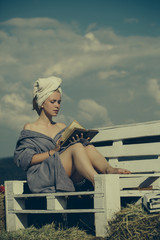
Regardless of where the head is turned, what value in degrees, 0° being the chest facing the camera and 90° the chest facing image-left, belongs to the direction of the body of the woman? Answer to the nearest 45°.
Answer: approximately 315°

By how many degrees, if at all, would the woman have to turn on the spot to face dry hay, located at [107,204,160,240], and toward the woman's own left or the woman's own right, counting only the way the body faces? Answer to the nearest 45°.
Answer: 0° — they already face it
